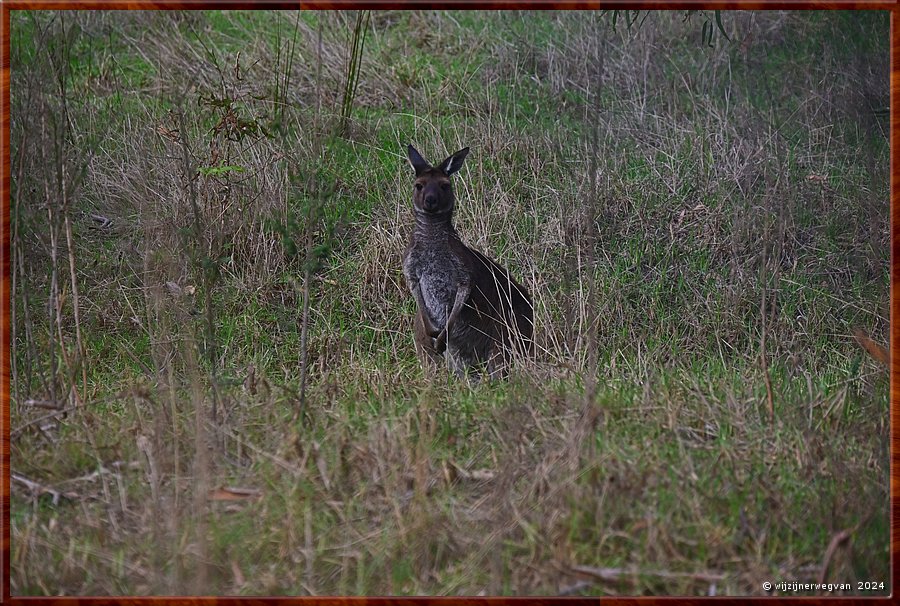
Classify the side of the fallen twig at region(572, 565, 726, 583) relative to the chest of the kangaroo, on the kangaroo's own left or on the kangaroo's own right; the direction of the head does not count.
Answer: on the kangaroo's own left

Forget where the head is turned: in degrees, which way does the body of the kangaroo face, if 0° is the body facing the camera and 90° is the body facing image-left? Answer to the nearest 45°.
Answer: approximately 45°
